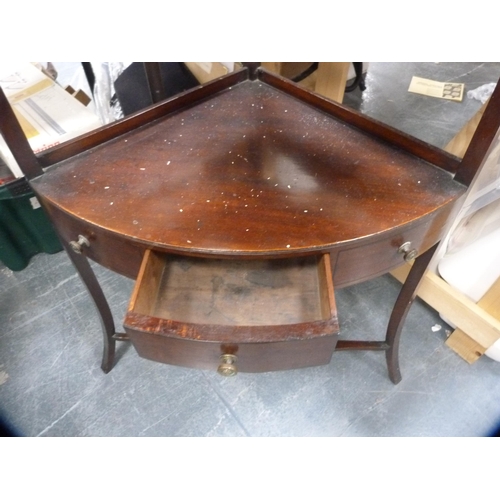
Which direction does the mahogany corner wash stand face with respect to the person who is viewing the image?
facing the viewer

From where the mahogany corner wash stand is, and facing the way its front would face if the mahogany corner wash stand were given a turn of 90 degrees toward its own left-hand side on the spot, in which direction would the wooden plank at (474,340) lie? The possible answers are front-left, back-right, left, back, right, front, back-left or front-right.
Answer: front

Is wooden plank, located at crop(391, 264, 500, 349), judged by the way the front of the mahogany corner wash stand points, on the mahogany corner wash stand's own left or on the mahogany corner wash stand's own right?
on the mahogany corner wash stand's own left

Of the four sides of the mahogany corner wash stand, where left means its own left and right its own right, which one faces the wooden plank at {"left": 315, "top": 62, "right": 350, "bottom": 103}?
back
